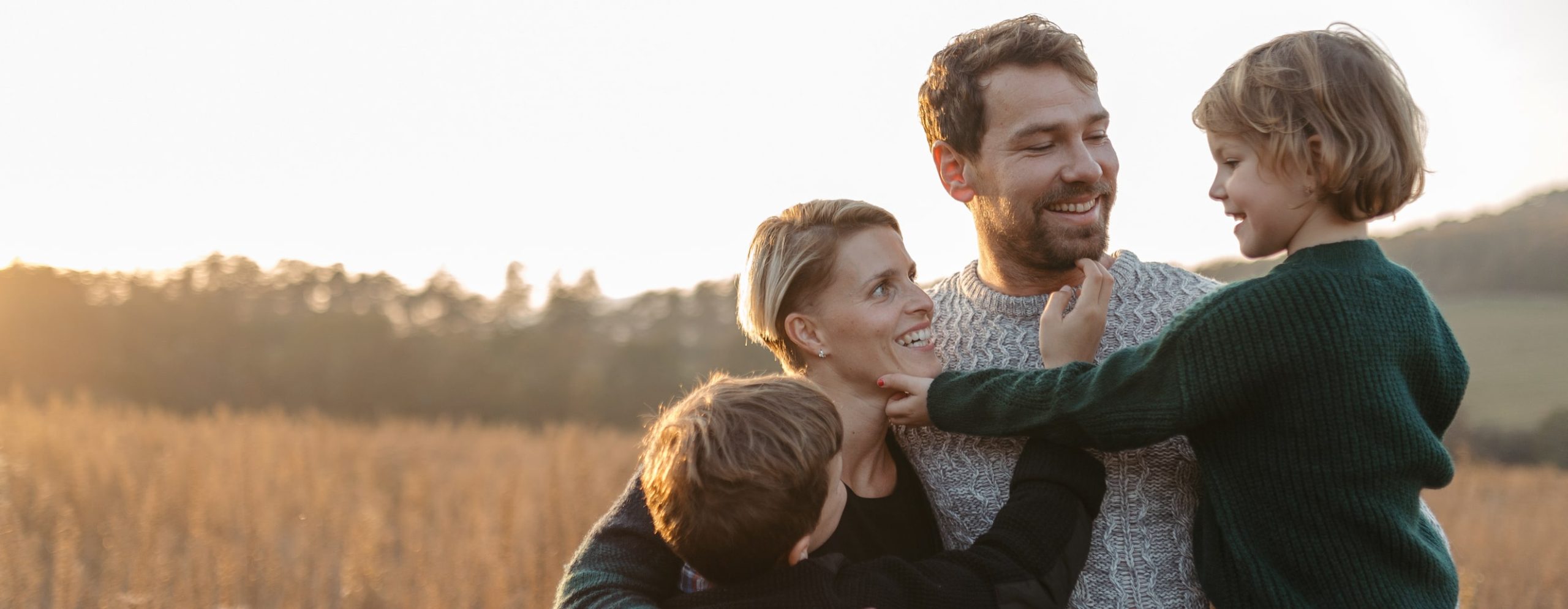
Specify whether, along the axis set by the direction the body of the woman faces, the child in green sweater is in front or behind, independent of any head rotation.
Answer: in front

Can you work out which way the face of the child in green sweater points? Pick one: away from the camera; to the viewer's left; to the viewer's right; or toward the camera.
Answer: to the viewer's left

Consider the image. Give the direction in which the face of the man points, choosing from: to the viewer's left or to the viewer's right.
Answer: to the viewer's right
